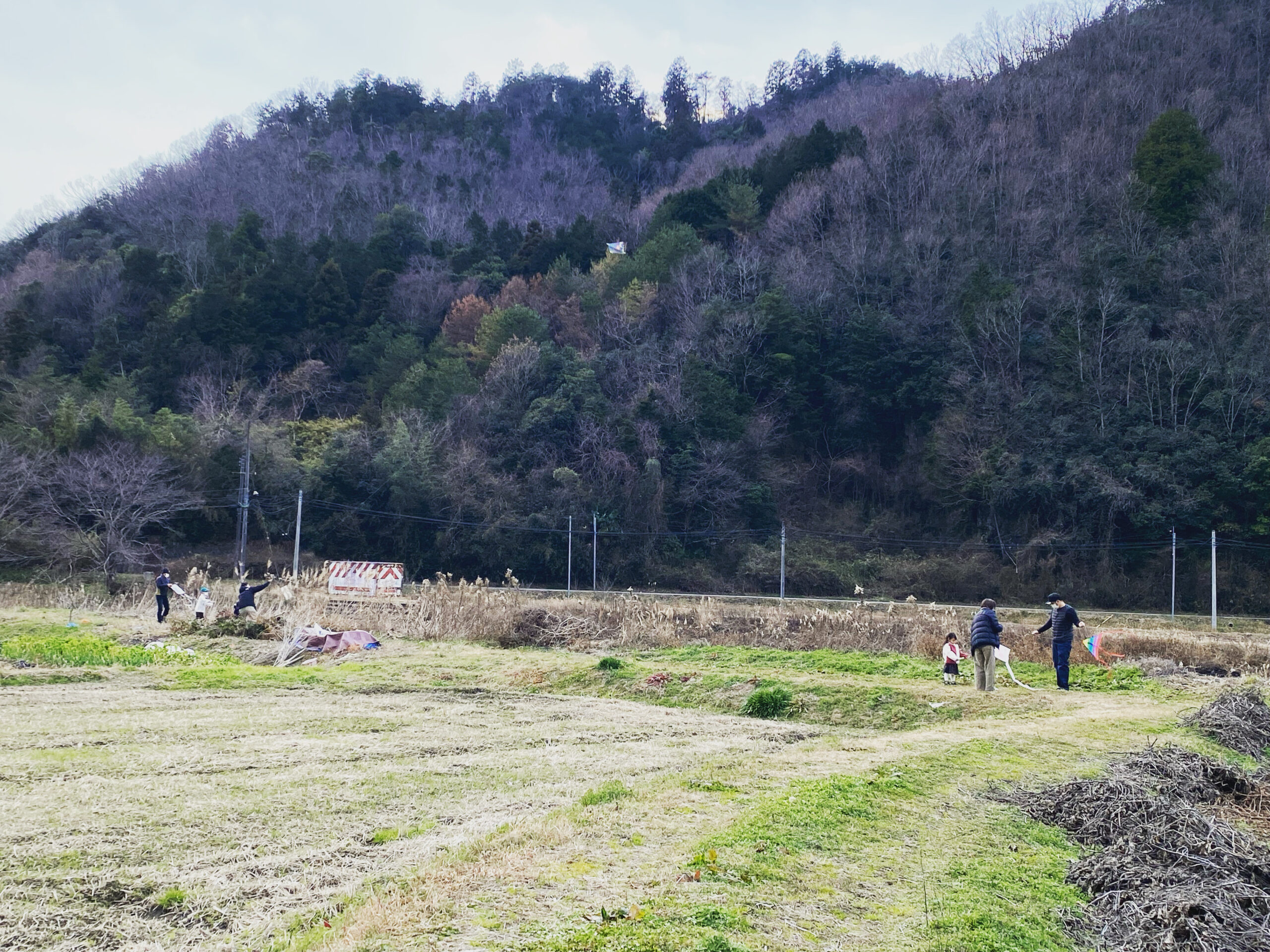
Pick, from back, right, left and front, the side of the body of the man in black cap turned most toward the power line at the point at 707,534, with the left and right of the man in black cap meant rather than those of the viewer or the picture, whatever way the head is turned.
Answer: right

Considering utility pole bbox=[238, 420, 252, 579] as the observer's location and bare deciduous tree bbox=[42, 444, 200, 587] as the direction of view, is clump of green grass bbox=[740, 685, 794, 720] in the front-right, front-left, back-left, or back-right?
back-left

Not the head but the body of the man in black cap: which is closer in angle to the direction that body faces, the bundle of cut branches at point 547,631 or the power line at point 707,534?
the bundle of cut branches

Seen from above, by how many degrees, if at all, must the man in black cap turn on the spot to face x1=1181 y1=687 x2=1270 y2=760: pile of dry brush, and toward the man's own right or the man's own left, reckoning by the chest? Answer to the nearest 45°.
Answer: approximately 90° to the man's own left

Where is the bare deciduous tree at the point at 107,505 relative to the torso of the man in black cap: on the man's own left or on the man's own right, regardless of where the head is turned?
on the man's own right

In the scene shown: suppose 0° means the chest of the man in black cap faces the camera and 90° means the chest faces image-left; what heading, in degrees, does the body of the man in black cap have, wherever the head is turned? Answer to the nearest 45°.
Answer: approximately 45°

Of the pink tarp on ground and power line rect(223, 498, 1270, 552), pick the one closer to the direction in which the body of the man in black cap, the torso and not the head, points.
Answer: the pink tarp on ground

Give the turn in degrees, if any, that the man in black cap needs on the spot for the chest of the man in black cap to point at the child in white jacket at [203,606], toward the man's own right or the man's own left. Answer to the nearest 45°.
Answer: approximately 45° to the man's own right

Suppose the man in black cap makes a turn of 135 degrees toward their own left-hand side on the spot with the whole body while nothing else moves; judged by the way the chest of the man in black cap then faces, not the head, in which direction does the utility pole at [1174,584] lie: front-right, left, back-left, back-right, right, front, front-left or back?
left

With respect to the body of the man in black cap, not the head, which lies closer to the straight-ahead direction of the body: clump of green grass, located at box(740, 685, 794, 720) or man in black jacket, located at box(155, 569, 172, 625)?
the clump of green grass

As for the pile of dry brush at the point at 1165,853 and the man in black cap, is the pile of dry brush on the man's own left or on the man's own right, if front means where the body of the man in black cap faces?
on the man's own left

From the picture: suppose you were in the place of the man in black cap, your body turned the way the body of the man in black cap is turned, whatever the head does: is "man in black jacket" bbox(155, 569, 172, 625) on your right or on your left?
on your right

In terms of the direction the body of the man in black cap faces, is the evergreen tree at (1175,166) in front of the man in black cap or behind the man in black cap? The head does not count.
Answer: behind

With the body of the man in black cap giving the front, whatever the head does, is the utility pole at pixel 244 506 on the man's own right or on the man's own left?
on the man's own right
